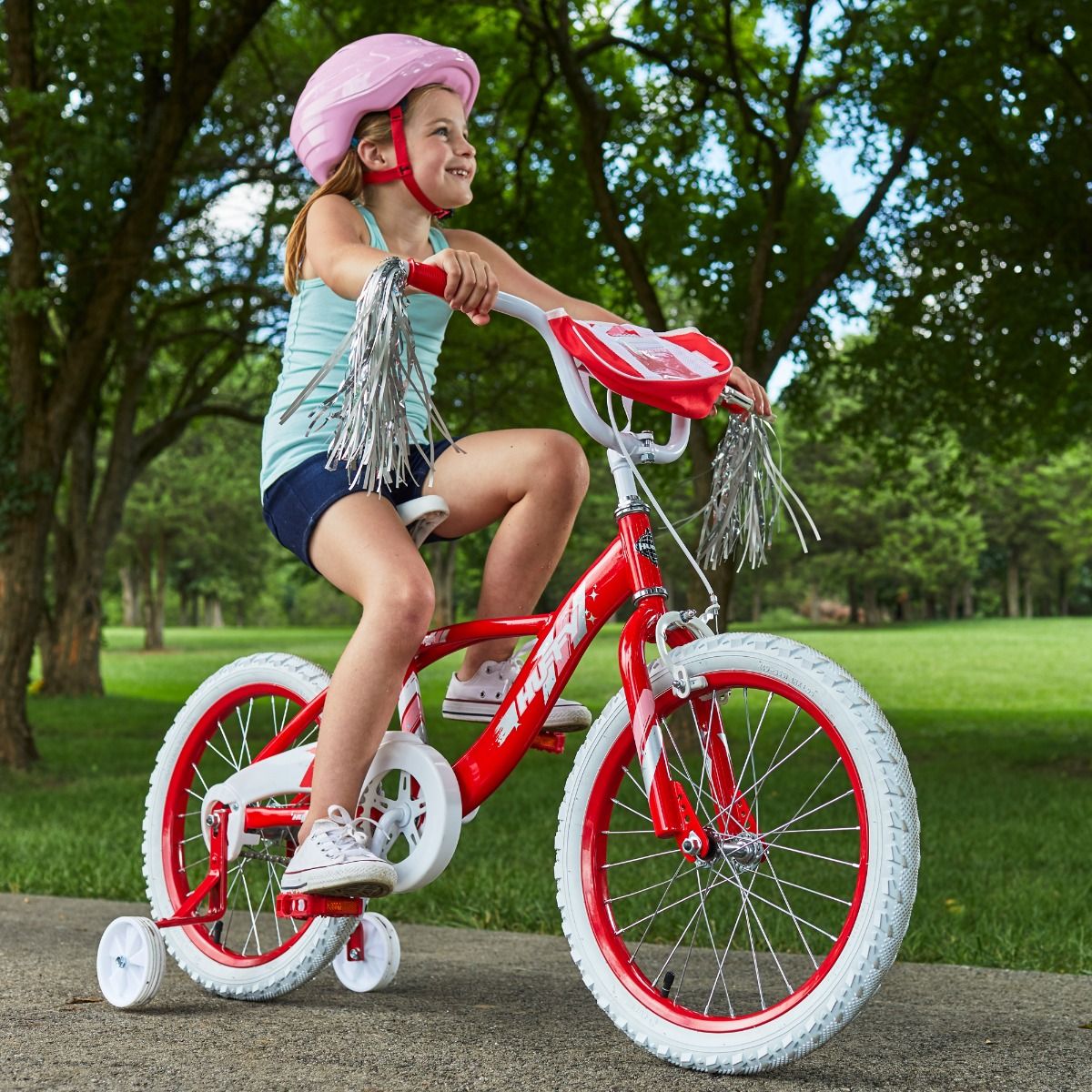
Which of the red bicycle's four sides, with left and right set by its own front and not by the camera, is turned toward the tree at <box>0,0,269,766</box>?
back

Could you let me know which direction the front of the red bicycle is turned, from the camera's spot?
facing the viewer and to the right of the viewer

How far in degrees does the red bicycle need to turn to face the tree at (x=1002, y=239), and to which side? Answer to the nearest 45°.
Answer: approximately 90° to its left

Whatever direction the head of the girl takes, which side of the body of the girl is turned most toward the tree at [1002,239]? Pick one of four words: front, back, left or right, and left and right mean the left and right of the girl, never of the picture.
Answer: left

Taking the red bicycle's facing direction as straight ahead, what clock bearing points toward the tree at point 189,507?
The tree is roughly at 7 o'clock from the red bicycle.

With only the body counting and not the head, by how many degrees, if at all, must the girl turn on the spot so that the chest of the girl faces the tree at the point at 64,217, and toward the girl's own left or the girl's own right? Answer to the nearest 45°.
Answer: approximately 135° to the girl's own left
